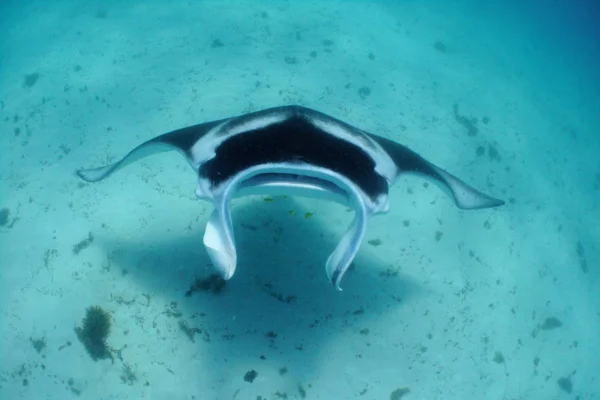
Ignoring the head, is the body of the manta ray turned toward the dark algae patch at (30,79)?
no

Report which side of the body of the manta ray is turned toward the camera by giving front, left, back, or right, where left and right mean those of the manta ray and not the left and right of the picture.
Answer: front

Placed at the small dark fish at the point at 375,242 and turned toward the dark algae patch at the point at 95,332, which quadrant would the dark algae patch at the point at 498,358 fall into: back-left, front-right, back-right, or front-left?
back-left

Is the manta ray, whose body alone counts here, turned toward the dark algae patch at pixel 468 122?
no
